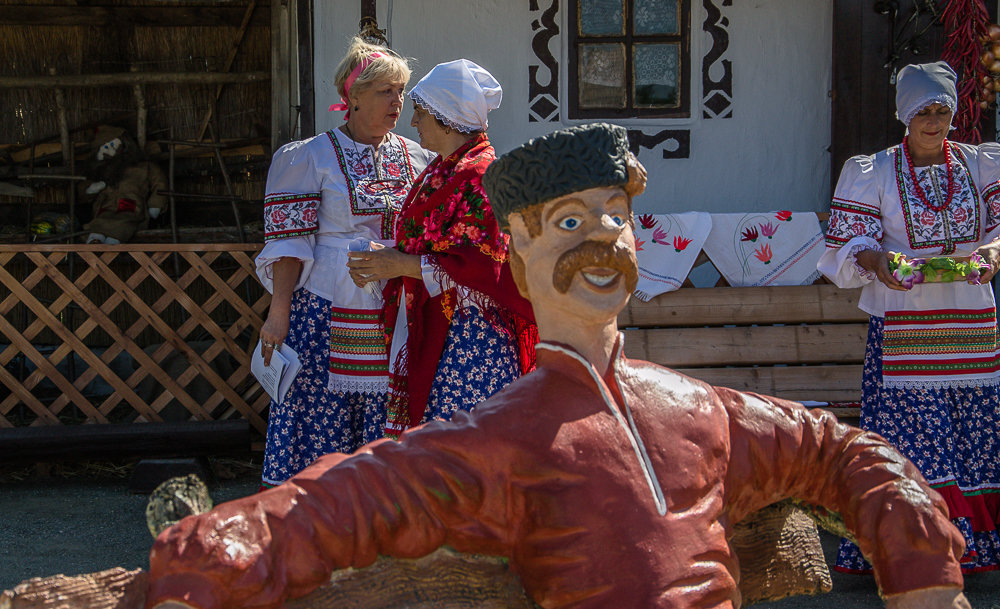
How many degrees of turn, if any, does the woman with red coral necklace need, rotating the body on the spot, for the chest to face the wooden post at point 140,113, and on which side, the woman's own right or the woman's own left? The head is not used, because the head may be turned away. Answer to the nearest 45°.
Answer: approximately 135° to the woman's own right

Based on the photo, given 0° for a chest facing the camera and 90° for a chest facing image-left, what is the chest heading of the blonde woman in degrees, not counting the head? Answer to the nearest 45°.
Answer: approximately 315°

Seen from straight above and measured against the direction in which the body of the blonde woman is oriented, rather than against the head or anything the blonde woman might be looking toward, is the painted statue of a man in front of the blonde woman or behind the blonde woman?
in front

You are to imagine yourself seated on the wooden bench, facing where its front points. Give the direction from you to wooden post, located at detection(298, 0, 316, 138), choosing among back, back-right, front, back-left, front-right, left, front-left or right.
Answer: right

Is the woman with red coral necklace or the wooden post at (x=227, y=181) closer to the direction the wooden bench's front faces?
the woman with red coral necklace

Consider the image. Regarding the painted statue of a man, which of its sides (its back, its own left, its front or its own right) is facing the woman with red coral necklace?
left

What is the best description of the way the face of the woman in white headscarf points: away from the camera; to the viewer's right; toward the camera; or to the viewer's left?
to the viewer's left

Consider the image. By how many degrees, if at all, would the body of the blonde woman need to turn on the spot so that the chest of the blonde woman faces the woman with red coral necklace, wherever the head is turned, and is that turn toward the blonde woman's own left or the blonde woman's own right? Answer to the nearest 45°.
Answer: approximately 45° to the blonde woman's own left

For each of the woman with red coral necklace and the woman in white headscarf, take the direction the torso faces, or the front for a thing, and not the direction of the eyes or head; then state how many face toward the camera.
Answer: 1

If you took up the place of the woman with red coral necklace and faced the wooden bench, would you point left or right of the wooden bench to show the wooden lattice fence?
left

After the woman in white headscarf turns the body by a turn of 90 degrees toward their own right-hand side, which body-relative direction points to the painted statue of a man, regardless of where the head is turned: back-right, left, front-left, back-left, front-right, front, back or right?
back

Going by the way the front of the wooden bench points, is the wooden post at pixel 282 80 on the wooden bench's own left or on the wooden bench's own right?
on the wooden bench's own right

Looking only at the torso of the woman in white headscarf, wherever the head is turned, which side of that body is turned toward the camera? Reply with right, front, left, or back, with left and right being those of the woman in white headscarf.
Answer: left
